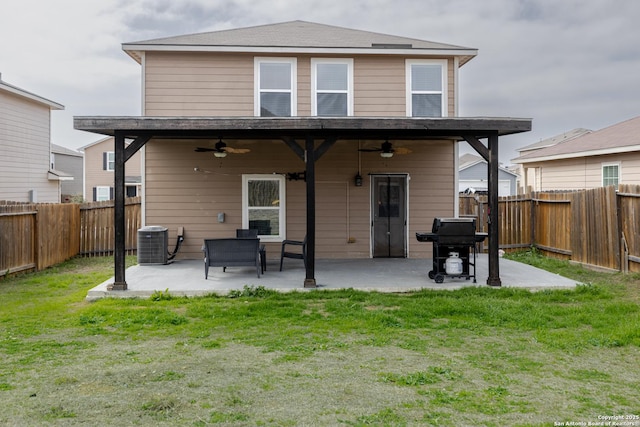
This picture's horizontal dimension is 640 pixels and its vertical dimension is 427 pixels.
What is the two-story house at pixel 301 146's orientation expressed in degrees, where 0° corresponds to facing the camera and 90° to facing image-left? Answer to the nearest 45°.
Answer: approximately 180°

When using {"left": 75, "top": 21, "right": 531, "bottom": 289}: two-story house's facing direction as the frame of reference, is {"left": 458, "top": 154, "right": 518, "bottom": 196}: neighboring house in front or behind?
in front

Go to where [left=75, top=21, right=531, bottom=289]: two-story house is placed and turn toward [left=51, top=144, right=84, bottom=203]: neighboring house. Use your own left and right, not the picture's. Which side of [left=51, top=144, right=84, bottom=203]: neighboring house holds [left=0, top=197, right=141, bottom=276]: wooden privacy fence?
left

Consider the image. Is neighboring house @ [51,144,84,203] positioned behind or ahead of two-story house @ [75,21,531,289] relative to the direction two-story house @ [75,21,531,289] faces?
ahead

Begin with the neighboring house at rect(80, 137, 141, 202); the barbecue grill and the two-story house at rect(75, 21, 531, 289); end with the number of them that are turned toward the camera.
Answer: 1
